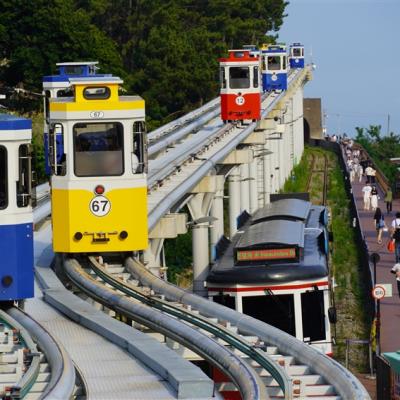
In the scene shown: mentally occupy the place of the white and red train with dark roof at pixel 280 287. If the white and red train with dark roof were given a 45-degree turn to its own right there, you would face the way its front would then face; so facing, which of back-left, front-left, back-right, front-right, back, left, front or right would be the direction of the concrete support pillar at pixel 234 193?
back-right

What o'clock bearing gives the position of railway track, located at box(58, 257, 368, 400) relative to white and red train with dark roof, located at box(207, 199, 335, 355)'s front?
The railway track is roughly at 12 o'clock from the white and red train with dark roof.

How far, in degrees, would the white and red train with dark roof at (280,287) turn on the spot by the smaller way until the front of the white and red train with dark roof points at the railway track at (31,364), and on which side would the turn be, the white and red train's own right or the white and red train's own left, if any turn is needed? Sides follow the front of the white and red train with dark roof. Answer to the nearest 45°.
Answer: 0° — it already faces it

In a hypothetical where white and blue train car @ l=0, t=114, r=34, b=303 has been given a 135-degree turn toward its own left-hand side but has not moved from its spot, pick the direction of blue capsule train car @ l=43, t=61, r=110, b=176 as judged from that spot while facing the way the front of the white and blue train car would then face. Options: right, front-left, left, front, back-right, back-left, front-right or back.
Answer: front-left

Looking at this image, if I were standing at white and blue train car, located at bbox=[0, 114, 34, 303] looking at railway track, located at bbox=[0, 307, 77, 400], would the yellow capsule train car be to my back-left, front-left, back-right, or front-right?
back-left

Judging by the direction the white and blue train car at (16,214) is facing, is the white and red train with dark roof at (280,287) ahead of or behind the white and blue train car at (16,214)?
behind

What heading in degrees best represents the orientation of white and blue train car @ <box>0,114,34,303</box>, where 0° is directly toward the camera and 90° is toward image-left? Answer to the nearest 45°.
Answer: approximately 0°

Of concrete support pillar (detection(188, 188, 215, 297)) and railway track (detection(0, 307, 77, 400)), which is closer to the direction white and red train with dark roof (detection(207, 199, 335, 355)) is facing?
the railway track

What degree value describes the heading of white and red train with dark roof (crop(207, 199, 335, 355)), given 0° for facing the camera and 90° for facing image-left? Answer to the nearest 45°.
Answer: approximately 0°

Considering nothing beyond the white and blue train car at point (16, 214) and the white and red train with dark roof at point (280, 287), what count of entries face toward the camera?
2

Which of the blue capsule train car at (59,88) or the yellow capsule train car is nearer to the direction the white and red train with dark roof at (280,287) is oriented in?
the yellow capsule train car
